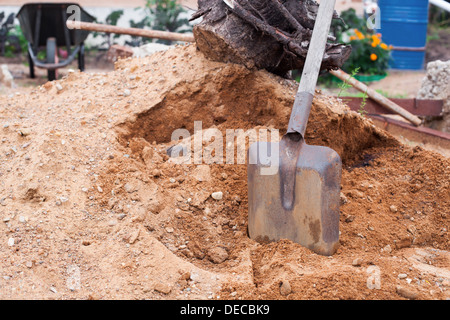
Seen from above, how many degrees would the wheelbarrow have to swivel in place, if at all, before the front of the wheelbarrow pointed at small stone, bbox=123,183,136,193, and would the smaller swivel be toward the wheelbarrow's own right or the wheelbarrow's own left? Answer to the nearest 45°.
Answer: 0° — it already faces it

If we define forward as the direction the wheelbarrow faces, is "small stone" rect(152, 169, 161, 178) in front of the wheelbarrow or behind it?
in front

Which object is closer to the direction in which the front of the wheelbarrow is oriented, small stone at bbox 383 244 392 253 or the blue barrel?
the small stone

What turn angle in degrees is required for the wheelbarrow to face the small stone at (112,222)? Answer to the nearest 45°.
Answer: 0° — it already faces it

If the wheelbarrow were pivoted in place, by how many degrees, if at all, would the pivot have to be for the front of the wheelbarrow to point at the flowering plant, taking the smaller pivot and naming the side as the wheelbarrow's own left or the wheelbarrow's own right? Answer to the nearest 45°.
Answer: approximately 90° to the wheelbarrow's own left

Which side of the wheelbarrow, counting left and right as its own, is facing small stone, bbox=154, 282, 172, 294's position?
front

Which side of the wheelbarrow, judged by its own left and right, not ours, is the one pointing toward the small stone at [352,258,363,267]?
front

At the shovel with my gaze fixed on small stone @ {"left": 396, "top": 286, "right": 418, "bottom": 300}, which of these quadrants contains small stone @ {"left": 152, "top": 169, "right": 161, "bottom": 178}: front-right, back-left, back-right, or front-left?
back-right

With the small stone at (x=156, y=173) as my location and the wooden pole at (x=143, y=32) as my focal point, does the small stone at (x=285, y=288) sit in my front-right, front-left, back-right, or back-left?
back-right

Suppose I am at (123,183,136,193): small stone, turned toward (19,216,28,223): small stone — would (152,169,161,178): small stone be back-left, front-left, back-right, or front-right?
back-right

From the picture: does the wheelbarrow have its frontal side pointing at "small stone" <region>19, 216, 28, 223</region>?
yes

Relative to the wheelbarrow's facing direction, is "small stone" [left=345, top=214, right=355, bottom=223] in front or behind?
in front

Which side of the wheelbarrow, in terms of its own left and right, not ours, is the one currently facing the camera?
front

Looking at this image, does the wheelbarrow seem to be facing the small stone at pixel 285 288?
yes

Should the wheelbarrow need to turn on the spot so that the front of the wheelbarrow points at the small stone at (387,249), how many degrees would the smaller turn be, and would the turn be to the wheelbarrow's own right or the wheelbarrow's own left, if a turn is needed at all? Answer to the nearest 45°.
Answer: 0° — it already faces it
